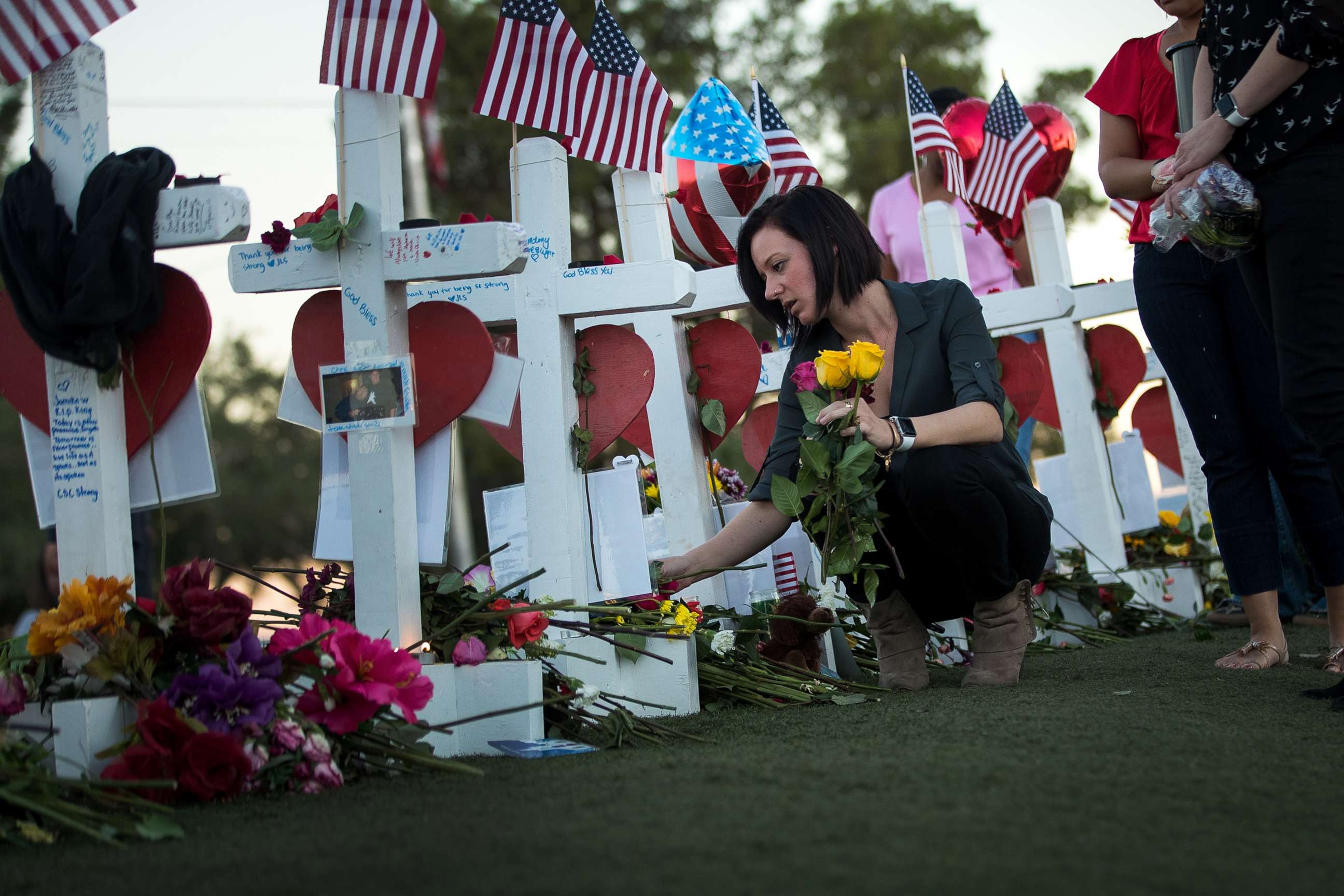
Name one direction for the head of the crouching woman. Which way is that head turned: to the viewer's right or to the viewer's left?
to the viewer's left

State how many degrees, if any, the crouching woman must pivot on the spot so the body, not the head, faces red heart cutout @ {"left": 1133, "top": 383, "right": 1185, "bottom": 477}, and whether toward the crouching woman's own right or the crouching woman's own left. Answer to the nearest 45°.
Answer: approximately 180°

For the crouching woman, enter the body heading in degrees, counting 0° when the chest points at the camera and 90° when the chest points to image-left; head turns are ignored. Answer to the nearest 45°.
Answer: approximately 45°

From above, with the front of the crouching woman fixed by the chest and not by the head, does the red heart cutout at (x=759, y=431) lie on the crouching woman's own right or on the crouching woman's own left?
on the crouching woman's own right

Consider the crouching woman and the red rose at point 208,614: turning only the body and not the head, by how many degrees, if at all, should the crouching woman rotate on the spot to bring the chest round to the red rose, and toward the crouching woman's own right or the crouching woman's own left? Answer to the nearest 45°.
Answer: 0° — they already face it

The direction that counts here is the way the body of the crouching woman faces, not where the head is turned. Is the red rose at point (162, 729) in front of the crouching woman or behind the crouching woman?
in front

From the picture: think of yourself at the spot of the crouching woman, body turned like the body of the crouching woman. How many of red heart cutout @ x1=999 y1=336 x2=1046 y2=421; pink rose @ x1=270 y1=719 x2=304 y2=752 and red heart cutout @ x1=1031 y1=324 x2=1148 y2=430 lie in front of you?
1

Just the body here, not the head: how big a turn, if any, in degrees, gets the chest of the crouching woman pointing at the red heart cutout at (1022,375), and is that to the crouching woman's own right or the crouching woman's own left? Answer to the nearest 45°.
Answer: approximately 135° to the crouching woman's own right

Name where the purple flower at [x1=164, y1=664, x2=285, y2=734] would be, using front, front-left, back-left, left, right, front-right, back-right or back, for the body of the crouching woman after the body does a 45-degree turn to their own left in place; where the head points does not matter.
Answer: front-right

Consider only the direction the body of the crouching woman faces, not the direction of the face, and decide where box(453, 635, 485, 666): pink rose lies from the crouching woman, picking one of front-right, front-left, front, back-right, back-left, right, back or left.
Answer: front

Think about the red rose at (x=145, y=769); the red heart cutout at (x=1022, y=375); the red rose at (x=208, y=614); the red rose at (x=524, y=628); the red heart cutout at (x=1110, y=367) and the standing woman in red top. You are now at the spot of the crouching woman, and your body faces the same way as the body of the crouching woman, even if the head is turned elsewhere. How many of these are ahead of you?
3

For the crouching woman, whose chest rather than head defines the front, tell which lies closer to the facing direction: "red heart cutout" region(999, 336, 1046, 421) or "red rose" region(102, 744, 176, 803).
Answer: the red rose

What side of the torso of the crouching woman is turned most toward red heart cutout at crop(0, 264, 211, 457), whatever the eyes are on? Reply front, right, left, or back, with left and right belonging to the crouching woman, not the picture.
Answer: front

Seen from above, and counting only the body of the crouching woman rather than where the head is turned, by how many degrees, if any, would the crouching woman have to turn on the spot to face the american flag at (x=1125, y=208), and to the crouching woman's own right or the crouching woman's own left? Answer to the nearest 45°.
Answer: approximately 180°

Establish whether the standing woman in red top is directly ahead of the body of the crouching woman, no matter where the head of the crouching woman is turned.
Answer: no

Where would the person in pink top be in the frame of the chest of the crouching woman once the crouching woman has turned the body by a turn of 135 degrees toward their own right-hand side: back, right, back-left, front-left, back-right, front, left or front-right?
front

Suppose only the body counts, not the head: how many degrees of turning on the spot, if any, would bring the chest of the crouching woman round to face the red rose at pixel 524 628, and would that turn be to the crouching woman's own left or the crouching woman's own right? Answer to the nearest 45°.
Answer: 0° — they already face it

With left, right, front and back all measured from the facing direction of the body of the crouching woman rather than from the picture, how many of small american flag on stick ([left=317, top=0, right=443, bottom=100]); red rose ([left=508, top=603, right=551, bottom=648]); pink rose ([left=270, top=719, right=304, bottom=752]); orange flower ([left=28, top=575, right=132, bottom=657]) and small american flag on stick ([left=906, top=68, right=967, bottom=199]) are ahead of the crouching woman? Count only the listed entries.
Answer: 4

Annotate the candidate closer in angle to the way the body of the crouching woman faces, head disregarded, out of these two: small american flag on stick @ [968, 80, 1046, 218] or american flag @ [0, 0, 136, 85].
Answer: the american flag

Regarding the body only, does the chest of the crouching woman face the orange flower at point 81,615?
yes

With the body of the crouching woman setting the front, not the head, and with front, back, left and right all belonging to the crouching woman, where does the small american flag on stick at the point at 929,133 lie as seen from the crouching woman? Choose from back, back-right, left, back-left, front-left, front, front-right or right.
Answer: back-right
